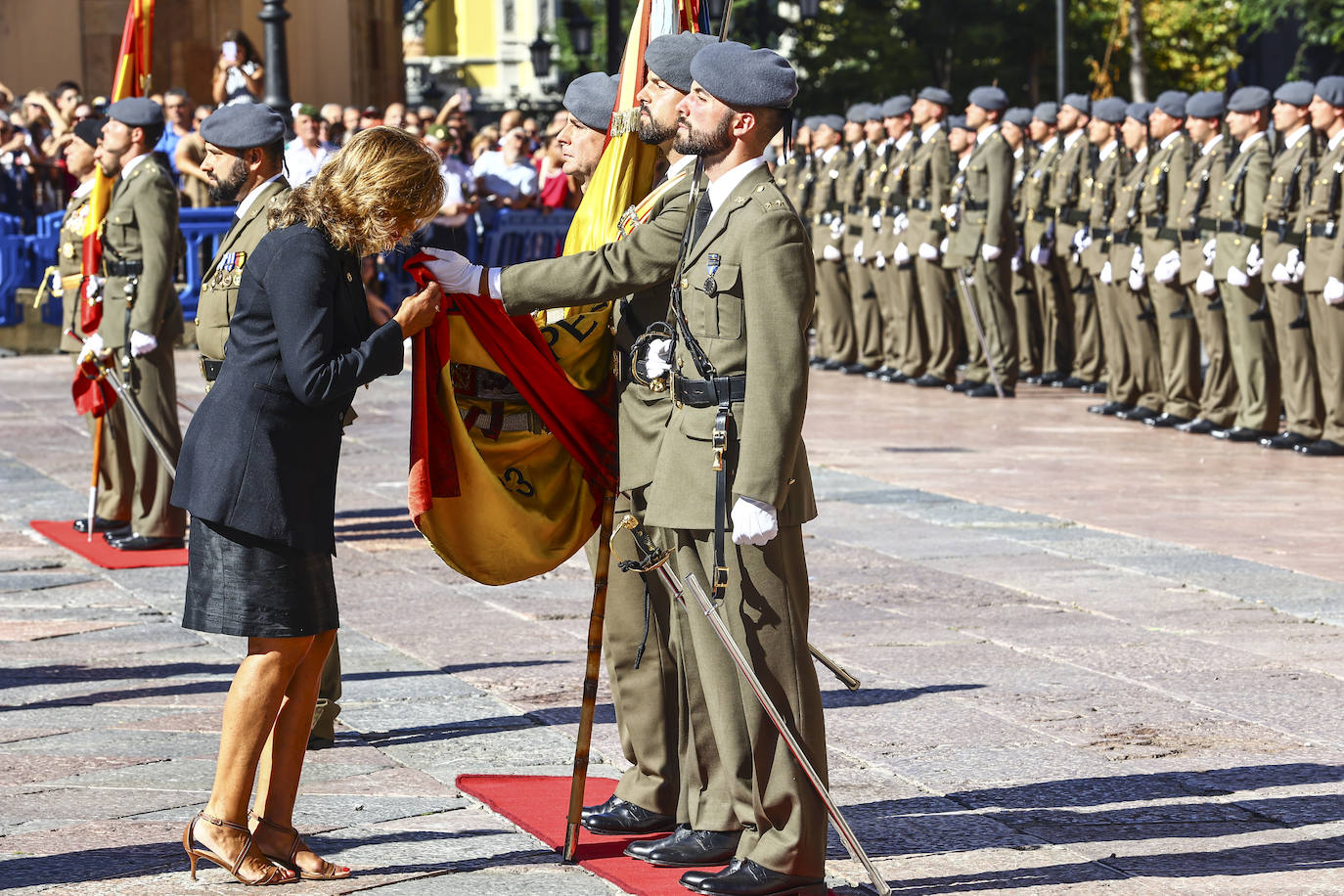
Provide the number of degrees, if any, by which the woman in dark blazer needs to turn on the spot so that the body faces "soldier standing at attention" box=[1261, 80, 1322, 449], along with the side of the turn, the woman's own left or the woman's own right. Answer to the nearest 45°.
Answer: approximately 45° to the woman's own left

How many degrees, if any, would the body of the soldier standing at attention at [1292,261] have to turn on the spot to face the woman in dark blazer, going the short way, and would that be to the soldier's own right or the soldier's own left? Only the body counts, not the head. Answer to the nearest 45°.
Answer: approximately 45° to the soldier's own left

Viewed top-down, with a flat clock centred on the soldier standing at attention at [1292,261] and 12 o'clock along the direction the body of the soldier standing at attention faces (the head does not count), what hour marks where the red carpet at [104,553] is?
The red carpet is roughly at 12 o'clock from the soldier standing at attention.

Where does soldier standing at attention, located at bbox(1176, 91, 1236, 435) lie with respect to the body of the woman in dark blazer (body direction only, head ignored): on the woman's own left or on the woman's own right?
on the woman's own left

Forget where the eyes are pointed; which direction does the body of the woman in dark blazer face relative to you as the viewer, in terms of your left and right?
facing to the right of the viewer

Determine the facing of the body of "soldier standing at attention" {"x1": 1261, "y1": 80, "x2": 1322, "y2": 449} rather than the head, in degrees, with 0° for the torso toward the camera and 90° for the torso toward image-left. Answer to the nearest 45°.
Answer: approximately 45°

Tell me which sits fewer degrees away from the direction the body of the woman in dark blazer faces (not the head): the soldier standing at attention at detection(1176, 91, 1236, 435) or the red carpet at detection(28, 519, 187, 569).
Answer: the soldier standing at attention

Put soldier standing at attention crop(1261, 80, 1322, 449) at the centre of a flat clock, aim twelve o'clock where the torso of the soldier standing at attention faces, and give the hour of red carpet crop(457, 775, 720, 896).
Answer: The red carpet is roughly at 11 o'clock from the soldier standing at attention.

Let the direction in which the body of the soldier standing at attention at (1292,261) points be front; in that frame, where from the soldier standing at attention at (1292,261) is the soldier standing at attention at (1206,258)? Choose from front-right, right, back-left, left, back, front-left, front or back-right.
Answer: right

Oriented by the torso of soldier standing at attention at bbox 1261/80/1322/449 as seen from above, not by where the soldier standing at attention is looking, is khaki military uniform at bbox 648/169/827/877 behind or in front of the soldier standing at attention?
in front

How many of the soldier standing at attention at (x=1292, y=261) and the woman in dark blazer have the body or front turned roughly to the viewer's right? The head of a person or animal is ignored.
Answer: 1

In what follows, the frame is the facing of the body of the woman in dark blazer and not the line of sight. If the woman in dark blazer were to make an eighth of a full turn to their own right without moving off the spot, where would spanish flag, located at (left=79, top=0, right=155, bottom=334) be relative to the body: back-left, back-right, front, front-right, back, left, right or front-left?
back-left

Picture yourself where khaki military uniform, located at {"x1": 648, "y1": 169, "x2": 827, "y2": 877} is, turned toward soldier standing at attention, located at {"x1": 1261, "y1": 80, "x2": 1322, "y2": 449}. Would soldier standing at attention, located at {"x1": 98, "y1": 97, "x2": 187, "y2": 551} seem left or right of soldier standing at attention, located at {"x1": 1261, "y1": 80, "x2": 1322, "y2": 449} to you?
left

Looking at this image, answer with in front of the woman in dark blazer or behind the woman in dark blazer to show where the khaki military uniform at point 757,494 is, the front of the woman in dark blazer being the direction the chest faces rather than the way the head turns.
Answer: in front
